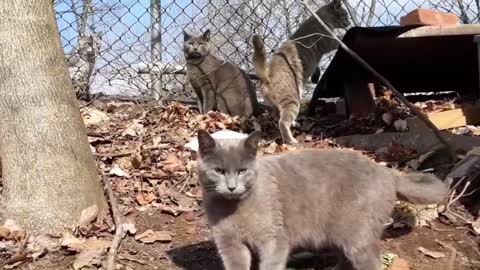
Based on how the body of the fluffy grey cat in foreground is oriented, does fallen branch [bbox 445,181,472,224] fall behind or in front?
behind

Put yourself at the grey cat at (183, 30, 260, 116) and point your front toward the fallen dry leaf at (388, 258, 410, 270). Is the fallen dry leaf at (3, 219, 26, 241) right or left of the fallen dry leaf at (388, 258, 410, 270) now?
right

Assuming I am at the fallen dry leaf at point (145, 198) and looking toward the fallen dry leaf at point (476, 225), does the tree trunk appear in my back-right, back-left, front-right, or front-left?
back-right

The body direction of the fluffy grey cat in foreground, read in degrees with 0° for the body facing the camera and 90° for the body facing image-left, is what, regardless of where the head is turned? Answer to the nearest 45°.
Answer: approximately 45°

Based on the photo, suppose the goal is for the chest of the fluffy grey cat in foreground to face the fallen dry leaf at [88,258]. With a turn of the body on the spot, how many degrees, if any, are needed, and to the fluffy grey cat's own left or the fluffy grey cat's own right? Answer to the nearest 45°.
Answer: approximately 45° to the fluffy grey cat's own right

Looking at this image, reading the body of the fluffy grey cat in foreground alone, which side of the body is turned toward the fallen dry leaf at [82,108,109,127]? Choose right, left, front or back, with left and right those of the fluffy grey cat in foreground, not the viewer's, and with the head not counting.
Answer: right

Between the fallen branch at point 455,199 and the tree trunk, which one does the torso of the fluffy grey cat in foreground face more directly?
the tree trunk

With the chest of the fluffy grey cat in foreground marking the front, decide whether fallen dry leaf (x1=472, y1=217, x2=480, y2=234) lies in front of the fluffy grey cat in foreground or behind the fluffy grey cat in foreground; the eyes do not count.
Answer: behind

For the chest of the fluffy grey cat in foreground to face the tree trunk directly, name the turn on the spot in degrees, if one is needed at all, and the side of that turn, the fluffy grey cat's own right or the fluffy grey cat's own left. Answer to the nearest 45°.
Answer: approximately 45° to the fluffy grey cat's own right

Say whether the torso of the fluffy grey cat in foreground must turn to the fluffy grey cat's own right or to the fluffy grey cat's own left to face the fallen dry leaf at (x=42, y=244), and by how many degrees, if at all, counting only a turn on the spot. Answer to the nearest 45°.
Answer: approximately 45° to the fluffy grey cat's own right
